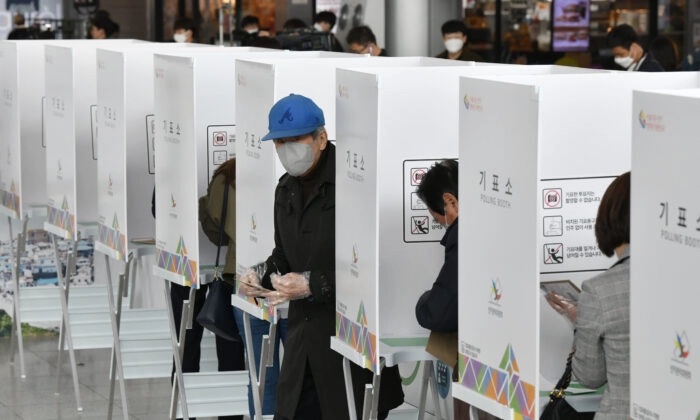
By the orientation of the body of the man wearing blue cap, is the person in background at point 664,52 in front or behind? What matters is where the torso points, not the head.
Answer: behind

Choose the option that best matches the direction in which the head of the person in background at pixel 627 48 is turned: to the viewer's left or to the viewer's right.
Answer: to the viewer's left

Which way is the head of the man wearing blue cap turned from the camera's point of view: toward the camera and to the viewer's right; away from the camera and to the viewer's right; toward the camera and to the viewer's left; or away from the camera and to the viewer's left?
toward the camera and to the viewer's left

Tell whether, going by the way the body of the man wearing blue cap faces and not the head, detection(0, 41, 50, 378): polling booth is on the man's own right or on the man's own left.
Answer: on the man's own right

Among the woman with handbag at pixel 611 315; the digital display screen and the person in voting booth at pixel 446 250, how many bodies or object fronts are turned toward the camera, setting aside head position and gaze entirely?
1

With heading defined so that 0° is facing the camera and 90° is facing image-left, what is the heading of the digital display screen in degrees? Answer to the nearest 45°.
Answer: approximately 0°

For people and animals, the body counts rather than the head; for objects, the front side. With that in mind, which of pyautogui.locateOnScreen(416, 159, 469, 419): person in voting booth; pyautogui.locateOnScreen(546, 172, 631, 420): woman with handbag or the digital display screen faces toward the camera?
the digital display screen

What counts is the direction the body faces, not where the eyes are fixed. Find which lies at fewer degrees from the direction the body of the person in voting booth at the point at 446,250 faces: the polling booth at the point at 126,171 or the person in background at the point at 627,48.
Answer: the polling booth
